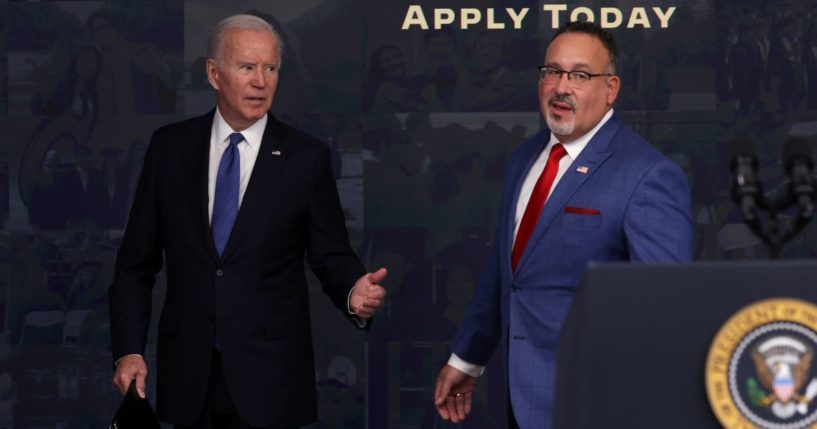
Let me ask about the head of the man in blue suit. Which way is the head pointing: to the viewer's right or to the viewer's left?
to the viewer's left

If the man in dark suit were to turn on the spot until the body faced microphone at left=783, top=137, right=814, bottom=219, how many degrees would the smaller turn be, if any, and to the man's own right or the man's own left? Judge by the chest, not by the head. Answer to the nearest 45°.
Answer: approximately 45° to the man's own left

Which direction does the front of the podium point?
toward the camera

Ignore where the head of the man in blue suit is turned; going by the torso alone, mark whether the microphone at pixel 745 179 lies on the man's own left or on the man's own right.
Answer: on the man's own left

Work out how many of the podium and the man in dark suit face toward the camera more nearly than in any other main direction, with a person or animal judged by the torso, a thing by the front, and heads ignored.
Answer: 2

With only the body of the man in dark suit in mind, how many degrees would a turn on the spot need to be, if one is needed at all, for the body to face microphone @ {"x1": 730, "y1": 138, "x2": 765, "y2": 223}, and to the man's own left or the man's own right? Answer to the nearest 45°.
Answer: approximately 45° to the man's own left

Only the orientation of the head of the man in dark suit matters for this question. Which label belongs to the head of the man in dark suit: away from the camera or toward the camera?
toward the camera

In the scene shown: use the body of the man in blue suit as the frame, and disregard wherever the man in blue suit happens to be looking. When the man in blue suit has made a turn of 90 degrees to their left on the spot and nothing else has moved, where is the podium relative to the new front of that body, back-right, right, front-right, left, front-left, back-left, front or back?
front-right

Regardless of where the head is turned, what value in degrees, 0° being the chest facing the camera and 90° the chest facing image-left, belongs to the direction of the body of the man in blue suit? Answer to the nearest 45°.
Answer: approximately 45°
